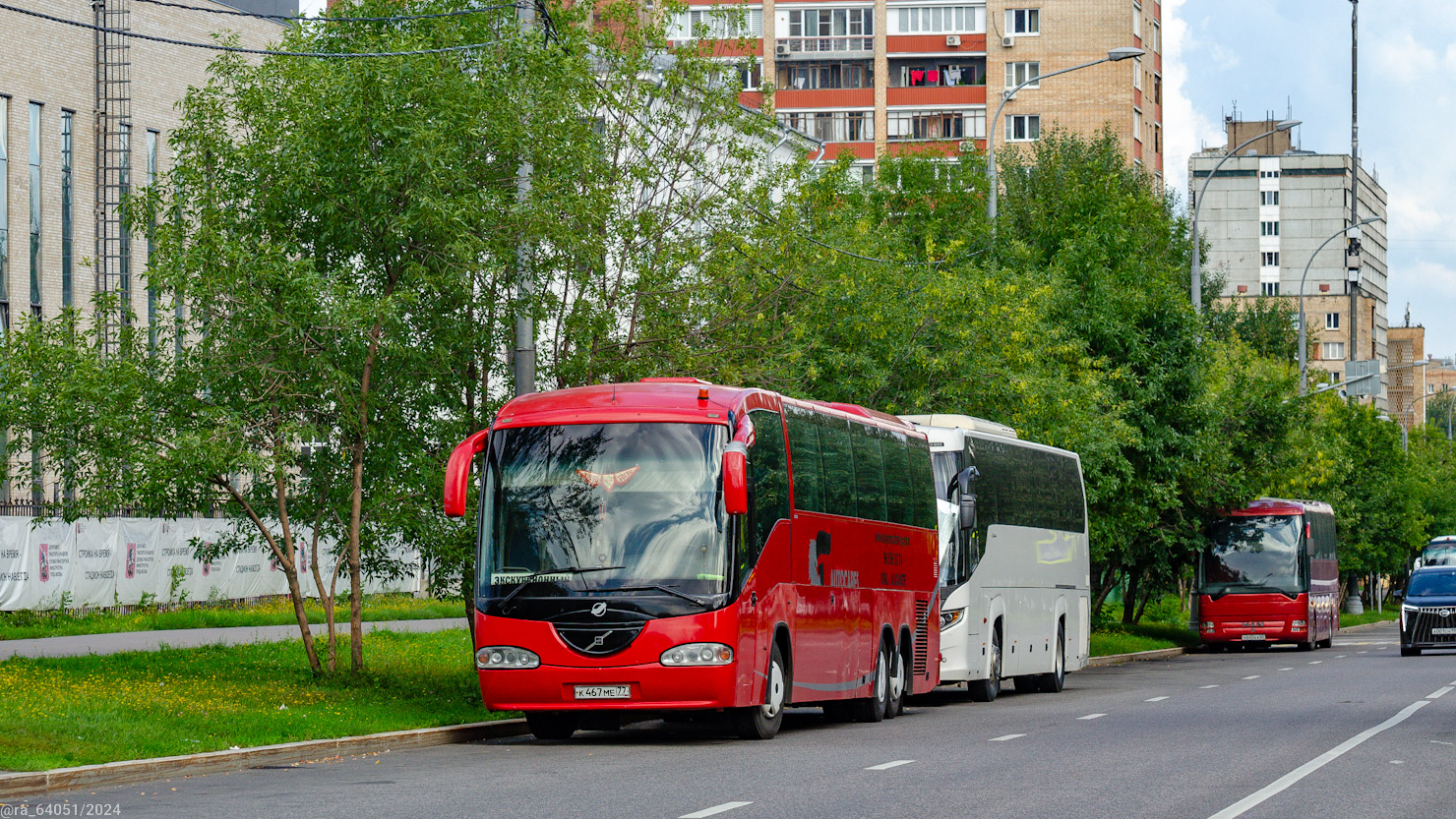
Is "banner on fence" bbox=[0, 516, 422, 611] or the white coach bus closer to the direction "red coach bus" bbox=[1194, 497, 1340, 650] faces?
the white coach bus

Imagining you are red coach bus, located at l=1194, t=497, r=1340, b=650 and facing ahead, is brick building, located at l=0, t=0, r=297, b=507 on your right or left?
on your right

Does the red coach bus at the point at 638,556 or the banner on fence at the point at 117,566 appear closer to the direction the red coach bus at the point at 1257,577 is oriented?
the red coach bus

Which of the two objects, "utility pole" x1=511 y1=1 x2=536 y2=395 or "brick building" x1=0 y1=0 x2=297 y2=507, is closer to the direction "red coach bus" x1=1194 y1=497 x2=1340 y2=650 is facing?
the utility pole

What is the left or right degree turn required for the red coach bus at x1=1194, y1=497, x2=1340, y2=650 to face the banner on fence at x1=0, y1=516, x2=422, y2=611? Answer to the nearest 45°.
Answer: approximately 45° to its right

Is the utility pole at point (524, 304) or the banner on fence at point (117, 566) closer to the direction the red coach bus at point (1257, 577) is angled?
the utility pole

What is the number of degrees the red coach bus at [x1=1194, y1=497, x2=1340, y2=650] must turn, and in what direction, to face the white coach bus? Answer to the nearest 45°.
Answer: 0° — it already faces it

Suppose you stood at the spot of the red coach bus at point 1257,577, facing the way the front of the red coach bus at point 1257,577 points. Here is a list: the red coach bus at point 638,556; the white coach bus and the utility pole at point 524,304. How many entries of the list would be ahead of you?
3

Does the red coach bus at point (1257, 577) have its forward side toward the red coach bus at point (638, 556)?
yes

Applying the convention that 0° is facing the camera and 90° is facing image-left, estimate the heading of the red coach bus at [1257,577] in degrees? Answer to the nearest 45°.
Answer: approximately 0°
